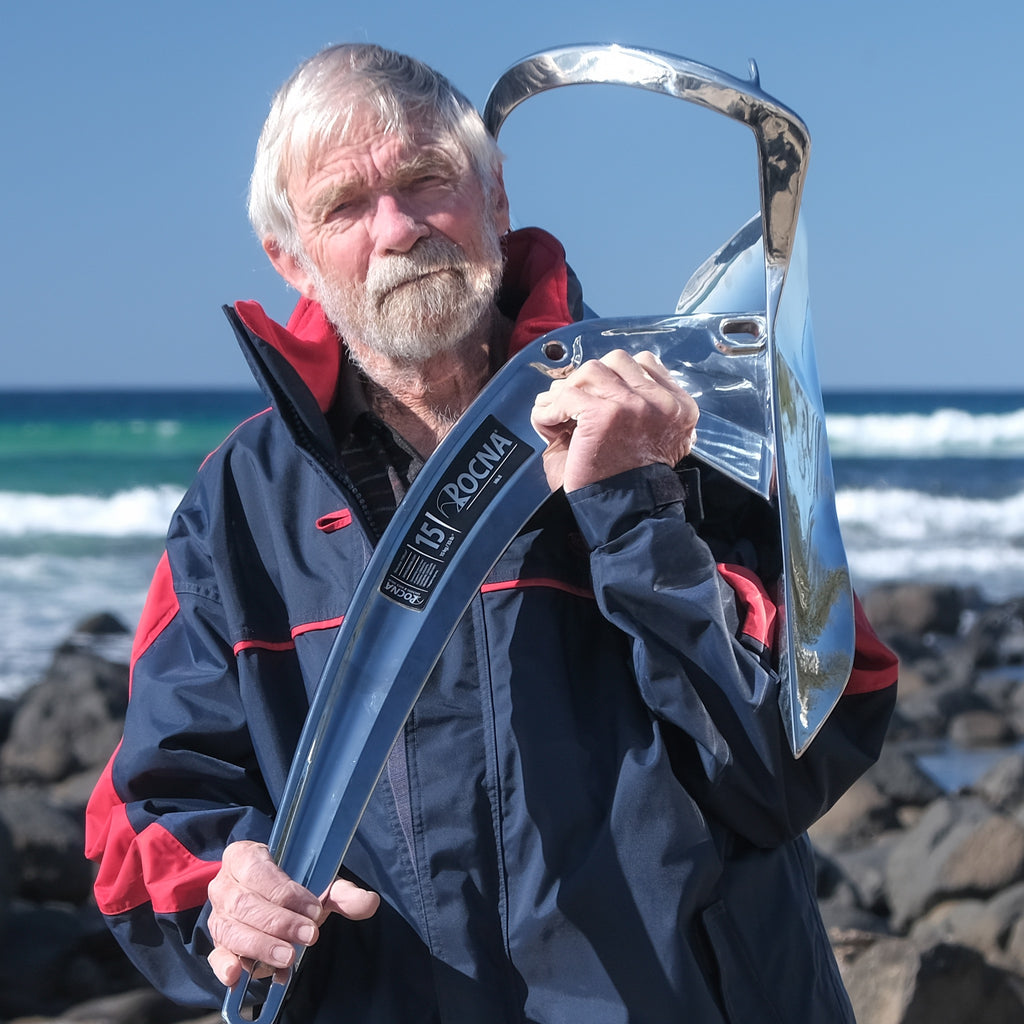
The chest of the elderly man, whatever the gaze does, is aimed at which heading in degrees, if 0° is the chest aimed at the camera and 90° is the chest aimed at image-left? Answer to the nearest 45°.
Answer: approximately 0°

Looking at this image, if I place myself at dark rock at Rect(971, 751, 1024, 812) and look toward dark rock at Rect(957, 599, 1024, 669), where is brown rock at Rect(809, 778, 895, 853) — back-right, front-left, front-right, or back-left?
back-left

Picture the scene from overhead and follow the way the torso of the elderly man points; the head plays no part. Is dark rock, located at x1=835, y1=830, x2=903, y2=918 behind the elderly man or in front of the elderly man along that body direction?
behind

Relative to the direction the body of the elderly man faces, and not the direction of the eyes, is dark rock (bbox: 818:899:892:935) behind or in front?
behind

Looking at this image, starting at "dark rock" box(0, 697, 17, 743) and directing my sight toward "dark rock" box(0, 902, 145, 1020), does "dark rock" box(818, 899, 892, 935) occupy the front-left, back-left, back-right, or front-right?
front-left

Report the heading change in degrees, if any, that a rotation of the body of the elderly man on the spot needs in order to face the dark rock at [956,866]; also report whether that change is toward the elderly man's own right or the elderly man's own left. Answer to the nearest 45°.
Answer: approximately 135° to the elderly man's own left

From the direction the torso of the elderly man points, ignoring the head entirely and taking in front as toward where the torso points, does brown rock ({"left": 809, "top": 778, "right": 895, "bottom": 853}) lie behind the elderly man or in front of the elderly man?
behind

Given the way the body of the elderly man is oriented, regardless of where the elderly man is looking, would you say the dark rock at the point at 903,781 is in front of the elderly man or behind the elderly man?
behind

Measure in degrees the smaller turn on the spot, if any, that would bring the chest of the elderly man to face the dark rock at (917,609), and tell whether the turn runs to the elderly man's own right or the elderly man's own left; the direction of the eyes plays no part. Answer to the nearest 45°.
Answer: approximately 180°

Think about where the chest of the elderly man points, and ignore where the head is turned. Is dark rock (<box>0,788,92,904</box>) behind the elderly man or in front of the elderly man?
behind
